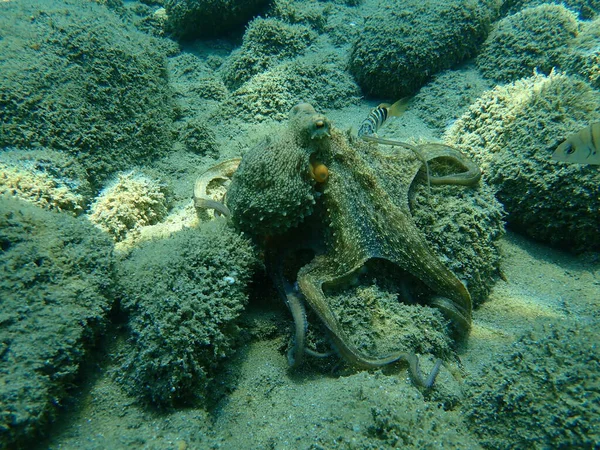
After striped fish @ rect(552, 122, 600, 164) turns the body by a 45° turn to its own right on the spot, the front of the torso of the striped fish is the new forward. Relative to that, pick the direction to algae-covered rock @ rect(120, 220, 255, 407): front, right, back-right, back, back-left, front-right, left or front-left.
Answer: left

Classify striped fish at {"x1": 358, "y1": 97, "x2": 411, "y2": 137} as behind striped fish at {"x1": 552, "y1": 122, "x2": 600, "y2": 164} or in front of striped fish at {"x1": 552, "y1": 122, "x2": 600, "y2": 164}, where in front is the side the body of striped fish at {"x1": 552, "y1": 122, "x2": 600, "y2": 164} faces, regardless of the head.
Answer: in front

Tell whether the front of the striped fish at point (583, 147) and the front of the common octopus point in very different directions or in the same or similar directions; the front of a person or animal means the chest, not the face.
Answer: very different directions

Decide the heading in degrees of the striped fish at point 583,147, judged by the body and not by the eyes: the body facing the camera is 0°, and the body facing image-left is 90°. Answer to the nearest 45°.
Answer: approximately 90°

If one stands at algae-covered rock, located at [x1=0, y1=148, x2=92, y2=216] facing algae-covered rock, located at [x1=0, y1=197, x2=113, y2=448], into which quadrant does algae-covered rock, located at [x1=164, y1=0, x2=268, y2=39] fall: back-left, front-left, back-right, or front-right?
back-left

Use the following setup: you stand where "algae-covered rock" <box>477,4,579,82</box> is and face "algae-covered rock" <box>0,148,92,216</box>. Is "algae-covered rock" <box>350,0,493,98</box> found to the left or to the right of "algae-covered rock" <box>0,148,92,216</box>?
right
